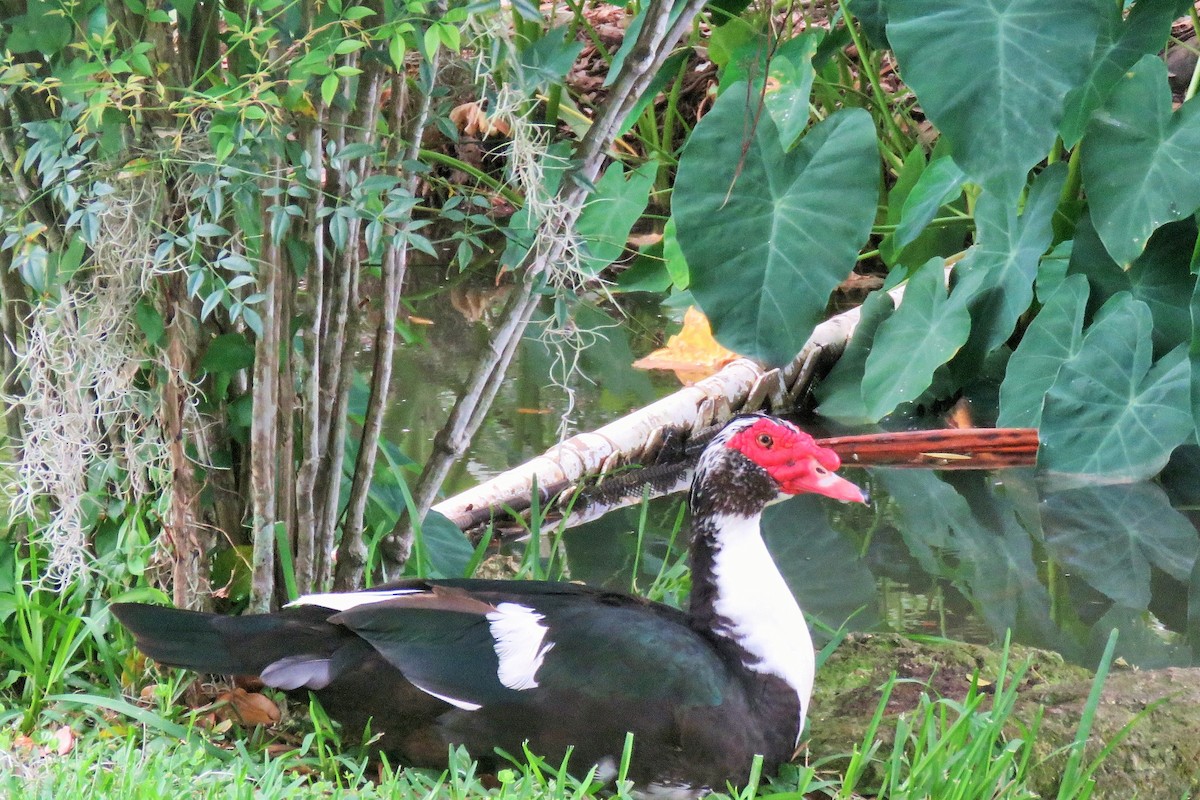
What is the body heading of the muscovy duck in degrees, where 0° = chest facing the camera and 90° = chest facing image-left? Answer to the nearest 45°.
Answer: approximately 270°

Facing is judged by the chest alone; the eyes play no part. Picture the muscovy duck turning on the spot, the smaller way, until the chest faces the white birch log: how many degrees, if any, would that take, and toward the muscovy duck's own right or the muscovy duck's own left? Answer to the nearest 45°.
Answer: approximately 90° to the muscovy duck's own left

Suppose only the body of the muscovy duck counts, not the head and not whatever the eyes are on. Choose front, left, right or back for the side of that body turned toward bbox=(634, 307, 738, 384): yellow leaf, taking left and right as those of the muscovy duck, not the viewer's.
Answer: left
